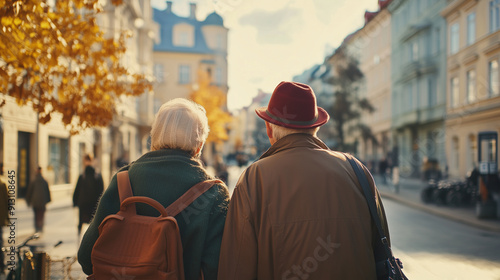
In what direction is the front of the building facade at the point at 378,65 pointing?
to the viewer's left

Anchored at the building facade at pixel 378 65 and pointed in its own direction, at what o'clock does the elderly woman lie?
The elderly woman is roughly at 9 o'clock from the building facade.

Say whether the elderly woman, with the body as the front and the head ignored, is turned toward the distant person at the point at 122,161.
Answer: yes

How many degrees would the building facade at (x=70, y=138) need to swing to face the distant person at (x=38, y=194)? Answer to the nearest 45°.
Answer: approximately 45° to its right

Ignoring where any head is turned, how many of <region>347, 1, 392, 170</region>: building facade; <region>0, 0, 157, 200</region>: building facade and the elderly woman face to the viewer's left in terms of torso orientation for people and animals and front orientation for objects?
1

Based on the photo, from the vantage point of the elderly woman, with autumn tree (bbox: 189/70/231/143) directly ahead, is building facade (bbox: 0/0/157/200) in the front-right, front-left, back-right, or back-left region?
front-left

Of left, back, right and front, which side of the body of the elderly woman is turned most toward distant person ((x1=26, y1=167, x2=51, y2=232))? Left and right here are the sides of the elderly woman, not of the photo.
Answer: front

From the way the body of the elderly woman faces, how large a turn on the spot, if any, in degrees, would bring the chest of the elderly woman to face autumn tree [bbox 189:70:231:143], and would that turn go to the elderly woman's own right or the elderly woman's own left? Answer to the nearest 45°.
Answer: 0° — they already face it

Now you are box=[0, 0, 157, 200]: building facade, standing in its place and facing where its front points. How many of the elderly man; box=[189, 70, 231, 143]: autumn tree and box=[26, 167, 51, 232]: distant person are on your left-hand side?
1

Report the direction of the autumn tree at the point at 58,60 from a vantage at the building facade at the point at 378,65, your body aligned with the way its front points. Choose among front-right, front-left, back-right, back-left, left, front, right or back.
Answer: left

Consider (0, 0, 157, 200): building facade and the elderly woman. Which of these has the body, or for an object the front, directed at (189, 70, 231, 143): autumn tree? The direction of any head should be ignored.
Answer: the elderly woman

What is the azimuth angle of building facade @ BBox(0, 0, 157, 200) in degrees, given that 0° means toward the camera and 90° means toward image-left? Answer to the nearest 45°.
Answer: approximately 315°

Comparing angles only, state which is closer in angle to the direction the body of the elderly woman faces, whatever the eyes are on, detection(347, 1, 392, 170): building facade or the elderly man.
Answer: the building facade

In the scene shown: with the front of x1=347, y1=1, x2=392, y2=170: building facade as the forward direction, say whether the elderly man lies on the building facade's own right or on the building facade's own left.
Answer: on the building facade's own left

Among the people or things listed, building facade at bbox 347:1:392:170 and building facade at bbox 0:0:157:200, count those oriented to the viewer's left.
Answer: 1

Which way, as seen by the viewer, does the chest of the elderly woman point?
away from the camera
